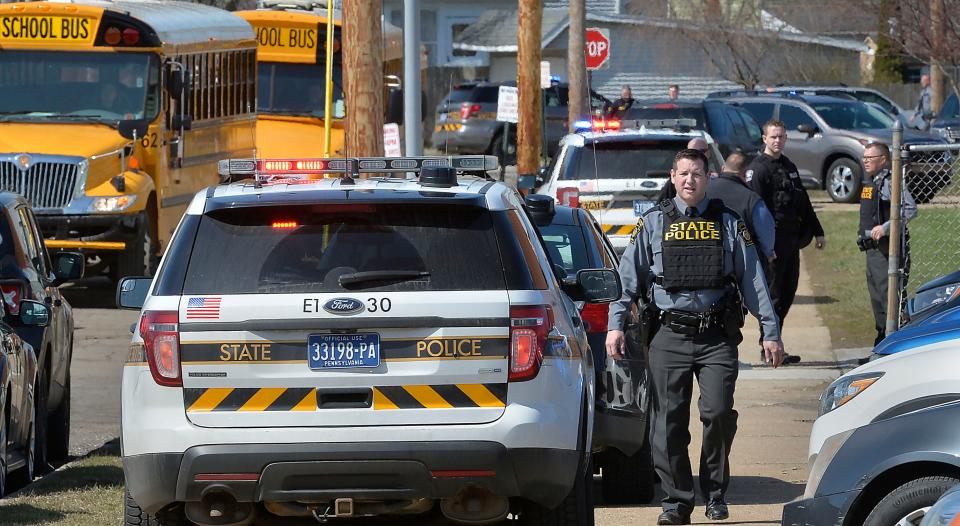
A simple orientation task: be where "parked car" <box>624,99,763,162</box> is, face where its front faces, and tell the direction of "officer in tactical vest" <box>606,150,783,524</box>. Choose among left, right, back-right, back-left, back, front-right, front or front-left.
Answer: back-right

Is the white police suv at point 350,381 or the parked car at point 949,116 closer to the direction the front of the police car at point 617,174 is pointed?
the parked car

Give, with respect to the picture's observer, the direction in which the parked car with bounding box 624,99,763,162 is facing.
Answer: facing away from the viewer and to the right of the viewer

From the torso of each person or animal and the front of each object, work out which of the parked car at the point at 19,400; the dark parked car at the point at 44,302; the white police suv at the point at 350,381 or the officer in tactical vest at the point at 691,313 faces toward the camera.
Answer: the officer in tactical vest

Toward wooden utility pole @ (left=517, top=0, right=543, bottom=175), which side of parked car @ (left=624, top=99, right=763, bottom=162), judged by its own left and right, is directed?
back

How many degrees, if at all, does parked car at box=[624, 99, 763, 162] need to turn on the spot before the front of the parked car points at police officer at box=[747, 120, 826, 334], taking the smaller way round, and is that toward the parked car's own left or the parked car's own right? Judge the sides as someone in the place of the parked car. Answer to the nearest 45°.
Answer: approximately 135° to the parked car's own right

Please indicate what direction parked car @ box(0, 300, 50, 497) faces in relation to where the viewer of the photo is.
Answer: facing away from the viewer

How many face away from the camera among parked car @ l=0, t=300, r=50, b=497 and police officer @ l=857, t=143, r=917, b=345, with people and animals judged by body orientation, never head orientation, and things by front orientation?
1

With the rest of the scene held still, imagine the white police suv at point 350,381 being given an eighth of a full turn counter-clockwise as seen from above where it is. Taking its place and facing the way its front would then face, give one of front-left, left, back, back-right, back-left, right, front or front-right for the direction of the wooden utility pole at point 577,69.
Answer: front-right

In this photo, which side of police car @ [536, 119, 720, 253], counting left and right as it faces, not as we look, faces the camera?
back

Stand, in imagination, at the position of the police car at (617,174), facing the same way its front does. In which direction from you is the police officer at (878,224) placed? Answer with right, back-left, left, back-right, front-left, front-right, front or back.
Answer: back-right

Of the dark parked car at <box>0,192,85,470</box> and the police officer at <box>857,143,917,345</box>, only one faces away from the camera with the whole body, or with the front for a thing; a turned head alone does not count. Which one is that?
the dark parked car

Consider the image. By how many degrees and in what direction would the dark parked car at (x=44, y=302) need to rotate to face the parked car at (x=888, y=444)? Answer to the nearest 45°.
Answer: approximately 135° to its right

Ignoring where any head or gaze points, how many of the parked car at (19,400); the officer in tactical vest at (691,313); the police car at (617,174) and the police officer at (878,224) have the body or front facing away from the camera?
2

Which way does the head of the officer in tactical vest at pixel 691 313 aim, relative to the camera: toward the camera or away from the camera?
toward the camera

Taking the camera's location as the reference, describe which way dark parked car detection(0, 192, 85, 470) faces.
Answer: facing away from the viewer

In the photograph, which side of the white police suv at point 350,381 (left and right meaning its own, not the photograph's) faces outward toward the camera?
back

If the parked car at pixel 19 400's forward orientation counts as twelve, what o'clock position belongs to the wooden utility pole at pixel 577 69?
The wooden utility pole is roughly at 1 o'clock from the parked car.
